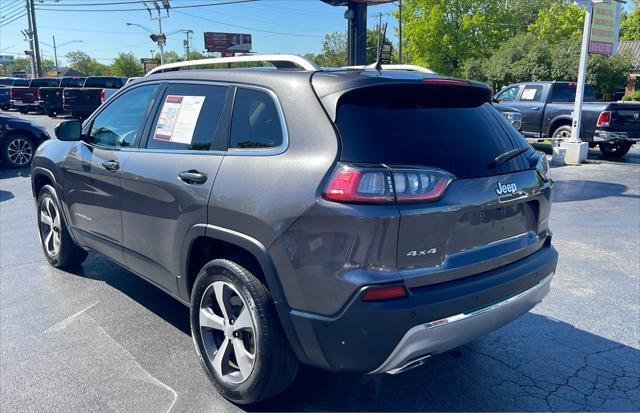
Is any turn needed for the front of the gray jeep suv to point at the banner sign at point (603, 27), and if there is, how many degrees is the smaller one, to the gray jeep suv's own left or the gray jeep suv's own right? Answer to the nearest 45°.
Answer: approximately 90° to the gray jeep suv's own right

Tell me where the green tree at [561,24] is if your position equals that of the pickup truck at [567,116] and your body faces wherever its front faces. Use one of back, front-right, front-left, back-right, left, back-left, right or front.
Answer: front-right

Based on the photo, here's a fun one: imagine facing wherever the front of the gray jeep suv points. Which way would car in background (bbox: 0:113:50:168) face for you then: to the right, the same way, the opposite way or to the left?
to the right

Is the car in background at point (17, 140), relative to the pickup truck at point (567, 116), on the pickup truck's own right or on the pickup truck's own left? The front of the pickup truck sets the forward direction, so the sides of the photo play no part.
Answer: on the pickup truck's own left

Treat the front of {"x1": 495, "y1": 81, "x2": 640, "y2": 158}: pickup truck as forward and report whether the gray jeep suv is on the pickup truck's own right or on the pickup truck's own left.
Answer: on the pickup truck's own left

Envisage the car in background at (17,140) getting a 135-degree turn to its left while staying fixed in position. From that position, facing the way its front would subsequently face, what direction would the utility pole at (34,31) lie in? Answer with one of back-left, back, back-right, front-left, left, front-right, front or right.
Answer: front-right

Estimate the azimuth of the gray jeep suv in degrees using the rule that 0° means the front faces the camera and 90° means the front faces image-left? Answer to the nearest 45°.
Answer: approximately 135°

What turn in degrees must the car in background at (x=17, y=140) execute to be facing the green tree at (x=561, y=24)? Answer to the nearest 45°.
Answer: approximately 45° to its left

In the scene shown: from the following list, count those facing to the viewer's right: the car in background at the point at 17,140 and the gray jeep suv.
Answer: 1

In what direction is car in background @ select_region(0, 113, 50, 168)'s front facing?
to the viewer's right

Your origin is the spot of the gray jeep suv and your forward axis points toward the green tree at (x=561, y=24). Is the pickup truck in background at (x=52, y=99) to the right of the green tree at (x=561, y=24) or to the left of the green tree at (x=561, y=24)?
left

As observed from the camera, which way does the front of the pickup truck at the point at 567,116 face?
facing away from the viewer and to the left of the viewer
